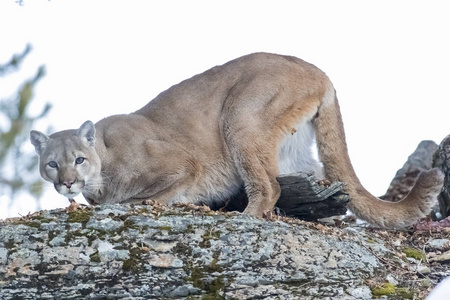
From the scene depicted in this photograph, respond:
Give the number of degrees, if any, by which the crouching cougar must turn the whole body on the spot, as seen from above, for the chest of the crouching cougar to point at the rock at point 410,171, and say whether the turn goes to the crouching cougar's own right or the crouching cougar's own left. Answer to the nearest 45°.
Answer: approximately 135° to the crouching cougar's own right

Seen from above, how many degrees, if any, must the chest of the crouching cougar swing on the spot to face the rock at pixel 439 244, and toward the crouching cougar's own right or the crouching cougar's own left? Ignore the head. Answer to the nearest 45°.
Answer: approximately 135° to the crouching cougar's own left

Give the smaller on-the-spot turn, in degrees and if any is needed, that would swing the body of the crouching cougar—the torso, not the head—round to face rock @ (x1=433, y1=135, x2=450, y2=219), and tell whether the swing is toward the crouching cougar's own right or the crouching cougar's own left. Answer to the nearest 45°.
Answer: approximately 135° to the crouching cougar's own right

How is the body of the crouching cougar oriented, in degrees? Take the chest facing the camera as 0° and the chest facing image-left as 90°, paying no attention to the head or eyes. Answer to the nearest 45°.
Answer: approximately 90°
